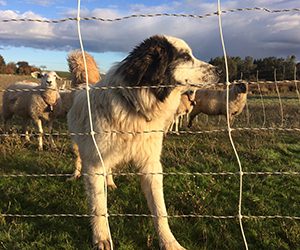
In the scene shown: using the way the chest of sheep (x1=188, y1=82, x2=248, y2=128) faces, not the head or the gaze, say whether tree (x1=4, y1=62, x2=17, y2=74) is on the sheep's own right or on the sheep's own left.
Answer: on the sheep's own left

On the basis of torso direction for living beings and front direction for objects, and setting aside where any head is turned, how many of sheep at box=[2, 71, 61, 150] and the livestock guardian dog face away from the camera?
0

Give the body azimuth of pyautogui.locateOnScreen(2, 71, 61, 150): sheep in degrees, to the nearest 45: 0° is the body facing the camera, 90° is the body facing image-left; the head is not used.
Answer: approximately 315°

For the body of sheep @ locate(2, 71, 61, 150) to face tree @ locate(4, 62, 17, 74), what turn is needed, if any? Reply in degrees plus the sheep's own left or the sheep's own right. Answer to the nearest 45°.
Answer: approximately 135° to the sheep's own left

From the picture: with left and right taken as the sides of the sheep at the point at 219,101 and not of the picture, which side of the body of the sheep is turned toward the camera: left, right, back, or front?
right

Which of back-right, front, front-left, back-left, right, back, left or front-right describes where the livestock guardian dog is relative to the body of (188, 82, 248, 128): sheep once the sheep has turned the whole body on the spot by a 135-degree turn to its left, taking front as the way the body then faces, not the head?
back-left
